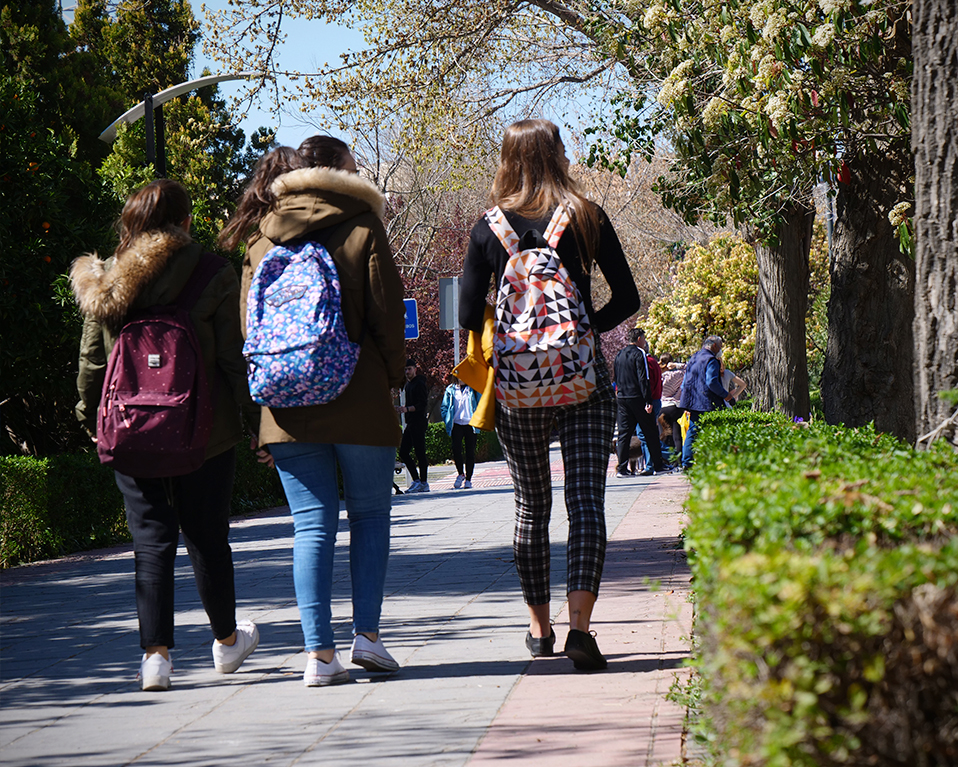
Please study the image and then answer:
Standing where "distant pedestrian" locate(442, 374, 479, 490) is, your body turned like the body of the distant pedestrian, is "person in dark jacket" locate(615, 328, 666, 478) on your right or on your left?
on your left

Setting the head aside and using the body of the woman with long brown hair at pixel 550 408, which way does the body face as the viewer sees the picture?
away from the camera

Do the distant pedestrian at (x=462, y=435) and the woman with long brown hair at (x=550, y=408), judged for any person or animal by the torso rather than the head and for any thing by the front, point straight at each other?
yes

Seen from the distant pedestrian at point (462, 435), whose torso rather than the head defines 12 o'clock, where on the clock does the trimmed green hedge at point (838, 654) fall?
The trimmed green hedge is roughly at 12 o'clock from the distant pedestrian.

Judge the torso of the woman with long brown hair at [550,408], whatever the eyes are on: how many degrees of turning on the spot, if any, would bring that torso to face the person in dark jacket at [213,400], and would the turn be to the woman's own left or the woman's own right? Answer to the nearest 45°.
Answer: approximately 90° to the woman's own left

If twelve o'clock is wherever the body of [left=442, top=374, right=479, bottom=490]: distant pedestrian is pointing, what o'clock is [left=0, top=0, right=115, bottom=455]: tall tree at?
The tall tree is roughly at 1 o'clock from the distant pedestrian.

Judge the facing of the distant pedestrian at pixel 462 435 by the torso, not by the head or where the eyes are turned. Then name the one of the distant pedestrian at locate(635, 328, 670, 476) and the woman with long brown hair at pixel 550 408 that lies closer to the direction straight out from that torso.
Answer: the woman with long brown hair

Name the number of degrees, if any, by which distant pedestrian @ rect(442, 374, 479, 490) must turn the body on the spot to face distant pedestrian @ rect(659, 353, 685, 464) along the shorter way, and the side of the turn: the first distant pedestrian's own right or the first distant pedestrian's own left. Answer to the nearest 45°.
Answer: approximately 135° to the first distant pedestrian's own left

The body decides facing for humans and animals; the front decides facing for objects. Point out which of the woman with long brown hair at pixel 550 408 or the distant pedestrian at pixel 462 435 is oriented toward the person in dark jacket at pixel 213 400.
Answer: the distant pedestrian

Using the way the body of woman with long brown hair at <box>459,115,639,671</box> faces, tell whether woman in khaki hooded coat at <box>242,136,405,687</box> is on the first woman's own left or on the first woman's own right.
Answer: on the first woman's own left

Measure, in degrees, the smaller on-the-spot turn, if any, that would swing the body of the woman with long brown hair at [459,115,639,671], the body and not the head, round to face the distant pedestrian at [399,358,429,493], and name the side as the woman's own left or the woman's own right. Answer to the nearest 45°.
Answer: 0° — they already face them

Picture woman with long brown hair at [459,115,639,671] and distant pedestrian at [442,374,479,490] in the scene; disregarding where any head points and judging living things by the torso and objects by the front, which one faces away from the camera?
the woman with long brown hair

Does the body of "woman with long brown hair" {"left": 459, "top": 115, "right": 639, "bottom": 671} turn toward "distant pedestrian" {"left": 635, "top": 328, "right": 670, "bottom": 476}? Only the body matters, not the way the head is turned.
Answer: yes

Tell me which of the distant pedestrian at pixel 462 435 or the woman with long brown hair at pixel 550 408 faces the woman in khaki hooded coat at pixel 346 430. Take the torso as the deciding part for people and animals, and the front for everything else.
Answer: the distant pedestrian

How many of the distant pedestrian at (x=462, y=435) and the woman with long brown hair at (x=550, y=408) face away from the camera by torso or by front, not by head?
1

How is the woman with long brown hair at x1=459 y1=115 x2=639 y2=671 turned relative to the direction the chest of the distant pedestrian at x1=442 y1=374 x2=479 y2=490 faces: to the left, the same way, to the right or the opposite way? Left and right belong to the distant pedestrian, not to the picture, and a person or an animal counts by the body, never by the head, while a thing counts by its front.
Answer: the opposite way

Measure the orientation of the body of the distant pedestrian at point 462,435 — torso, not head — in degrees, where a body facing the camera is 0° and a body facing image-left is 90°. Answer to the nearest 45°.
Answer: approximately 0°
